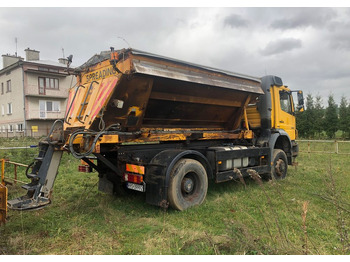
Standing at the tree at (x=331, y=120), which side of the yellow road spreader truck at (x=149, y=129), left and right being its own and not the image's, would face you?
front

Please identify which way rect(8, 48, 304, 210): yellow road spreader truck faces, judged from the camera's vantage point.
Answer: facing away from the viewer and to the right of the viewer

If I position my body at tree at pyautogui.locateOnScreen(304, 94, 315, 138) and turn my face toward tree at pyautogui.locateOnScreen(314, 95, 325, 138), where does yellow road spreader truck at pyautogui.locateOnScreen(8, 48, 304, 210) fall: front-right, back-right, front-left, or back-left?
back-right

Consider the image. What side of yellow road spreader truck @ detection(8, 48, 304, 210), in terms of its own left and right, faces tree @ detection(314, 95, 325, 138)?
front

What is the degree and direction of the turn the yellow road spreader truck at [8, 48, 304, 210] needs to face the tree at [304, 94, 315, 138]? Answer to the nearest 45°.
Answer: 0° — it already faces it

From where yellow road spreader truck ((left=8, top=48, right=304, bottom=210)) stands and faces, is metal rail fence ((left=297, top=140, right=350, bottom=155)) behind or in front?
in front

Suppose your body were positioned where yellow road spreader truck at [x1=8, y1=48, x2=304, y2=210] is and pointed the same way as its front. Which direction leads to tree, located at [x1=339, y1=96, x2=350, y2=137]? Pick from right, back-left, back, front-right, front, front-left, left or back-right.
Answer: front

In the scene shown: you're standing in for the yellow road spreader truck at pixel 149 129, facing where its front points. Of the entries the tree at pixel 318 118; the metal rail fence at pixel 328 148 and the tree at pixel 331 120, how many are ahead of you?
3
